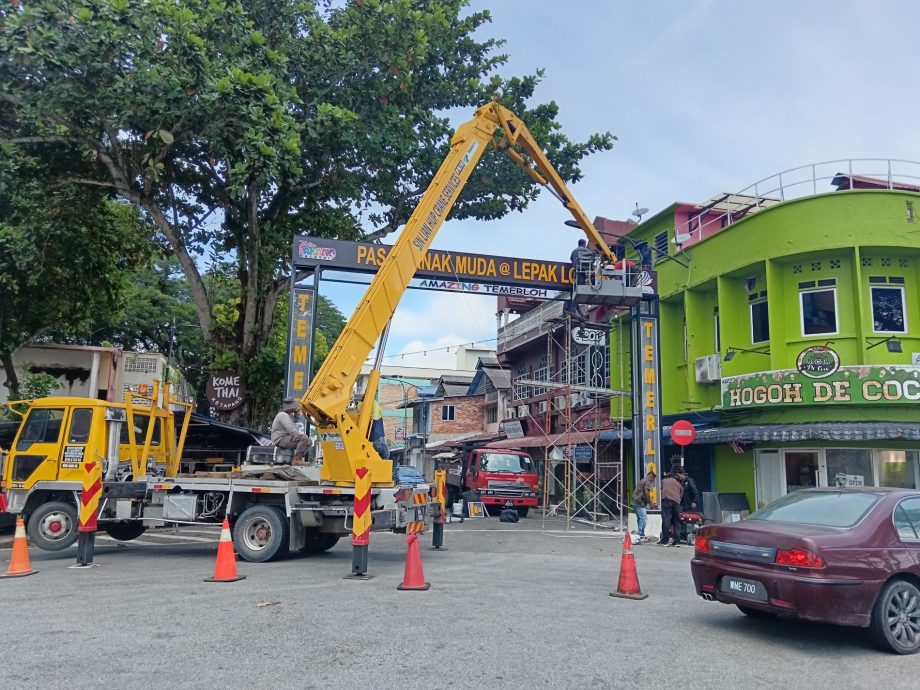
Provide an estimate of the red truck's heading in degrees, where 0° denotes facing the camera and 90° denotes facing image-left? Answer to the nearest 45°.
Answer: approximately 315°

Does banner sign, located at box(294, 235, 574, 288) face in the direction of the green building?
no

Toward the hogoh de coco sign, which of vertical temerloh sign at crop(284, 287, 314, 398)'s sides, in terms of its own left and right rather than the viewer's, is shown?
left

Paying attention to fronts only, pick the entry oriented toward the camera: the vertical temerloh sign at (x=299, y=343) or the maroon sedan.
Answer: the vertical temerloh sign

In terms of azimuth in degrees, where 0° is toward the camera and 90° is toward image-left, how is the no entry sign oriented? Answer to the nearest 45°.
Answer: approximately 0°

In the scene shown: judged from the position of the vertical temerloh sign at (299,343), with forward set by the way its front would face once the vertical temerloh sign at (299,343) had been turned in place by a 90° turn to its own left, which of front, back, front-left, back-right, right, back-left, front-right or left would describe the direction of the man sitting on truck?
right

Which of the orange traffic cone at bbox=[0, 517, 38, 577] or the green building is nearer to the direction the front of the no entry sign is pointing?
the orange traffic cone

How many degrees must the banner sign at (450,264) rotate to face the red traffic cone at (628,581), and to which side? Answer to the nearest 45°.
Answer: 0° — it already faces it

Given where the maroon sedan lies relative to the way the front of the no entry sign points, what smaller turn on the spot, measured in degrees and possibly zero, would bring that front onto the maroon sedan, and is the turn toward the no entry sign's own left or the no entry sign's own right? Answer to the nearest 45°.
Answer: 0° — it already faces it

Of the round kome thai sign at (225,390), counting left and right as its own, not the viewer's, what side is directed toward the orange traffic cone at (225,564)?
front

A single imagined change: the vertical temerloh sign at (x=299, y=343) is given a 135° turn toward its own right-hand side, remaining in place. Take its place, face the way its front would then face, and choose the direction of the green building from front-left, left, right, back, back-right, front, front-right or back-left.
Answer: back-right

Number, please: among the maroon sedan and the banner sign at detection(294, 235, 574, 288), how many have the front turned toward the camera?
1

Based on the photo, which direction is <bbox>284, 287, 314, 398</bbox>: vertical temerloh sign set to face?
toward the camera

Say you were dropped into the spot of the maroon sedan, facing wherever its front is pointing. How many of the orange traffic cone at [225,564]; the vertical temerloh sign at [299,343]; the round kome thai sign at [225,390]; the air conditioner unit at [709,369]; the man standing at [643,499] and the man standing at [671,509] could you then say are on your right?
0

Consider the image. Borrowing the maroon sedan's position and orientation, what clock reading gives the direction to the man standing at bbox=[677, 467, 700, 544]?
The man standing is roughly at 10 o'clock from the maroon sedan.

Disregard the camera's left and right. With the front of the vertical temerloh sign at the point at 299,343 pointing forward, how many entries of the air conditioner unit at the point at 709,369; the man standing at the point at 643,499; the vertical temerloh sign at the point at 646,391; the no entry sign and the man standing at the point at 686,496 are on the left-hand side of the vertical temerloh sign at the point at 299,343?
5

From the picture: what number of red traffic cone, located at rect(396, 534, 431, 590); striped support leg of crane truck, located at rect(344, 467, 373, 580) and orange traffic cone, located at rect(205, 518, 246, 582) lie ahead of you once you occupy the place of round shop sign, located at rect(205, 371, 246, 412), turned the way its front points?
3

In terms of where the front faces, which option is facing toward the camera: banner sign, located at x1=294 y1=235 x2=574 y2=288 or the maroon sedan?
the banner sign
